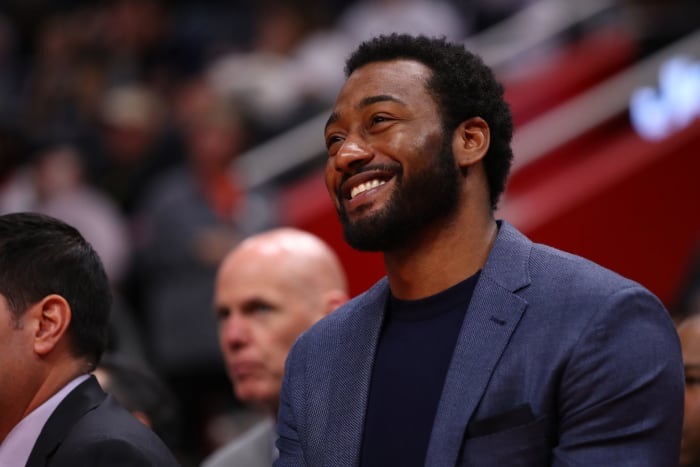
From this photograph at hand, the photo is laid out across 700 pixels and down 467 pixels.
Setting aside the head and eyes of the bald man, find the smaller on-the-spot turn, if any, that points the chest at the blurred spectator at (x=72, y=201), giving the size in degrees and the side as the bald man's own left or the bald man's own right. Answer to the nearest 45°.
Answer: approximately 135° to the bald man's own right

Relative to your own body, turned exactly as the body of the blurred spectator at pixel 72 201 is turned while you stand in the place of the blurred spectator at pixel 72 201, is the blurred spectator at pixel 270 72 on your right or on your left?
on your left

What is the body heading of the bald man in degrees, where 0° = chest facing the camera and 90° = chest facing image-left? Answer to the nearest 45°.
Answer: approximately 45°

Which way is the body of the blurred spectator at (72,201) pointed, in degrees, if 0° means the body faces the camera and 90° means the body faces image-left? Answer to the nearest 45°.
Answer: approximately 0°

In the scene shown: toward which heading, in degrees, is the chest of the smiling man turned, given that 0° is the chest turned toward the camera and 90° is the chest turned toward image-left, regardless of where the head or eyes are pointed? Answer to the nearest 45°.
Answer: approximately 45°

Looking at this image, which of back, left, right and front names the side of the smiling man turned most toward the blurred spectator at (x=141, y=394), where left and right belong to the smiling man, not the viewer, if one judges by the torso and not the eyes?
right

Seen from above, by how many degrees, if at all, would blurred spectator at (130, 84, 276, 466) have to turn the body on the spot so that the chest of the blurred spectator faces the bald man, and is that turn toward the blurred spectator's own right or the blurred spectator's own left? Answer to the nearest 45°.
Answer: approximately 45° to the blurred spectator's own right

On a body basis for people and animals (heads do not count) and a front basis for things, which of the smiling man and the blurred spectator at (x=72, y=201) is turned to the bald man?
the blurred spectator

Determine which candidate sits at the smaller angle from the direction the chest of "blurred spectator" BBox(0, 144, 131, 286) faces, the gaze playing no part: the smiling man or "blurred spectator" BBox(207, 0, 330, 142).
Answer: the smiling man
